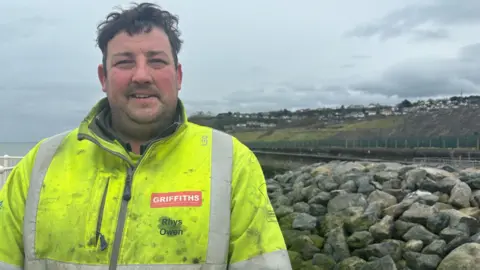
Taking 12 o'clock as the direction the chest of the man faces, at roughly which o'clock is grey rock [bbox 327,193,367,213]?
The grey rock is roughly at 7 o'clock from the man.

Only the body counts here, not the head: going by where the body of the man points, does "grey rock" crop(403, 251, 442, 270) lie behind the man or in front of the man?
behind

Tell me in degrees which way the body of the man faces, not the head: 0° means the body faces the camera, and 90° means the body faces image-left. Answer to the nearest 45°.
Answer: approximately 0°

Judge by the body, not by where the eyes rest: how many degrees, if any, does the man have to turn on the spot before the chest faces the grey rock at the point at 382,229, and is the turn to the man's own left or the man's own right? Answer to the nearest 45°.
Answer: approximately 135° to the man's own left

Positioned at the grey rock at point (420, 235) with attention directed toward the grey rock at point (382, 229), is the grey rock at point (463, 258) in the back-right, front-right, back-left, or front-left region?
back-left

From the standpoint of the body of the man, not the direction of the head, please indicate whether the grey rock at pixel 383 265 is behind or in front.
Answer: behind

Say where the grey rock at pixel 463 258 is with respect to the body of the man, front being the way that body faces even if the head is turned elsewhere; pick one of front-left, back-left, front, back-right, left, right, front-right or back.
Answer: back-left

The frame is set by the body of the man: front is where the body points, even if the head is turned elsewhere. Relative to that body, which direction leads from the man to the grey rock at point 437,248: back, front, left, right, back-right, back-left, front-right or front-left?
back-left

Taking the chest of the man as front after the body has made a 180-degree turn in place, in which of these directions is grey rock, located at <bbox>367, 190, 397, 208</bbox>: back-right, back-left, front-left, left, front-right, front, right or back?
front-right

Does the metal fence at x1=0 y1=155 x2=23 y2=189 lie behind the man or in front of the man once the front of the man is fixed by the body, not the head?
behind

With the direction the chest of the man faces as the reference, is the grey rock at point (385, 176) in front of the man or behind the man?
behind
